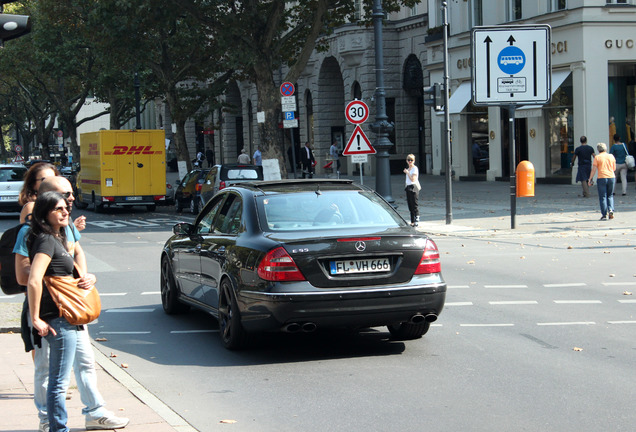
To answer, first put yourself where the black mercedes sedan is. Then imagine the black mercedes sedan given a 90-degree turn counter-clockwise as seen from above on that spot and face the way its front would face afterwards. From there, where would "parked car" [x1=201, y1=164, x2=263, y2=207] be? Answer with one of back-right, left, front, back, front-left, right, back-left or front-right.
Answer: back-right

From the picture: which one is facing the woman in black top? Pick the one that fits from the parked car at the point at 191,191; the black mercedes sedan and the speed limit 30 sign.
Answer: the speed limit 30 sign

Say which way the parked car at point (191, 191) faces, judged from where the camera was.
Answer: facing away from the viewer and to the left of the viewer

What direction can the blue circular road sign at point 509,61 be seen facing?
toward the camera

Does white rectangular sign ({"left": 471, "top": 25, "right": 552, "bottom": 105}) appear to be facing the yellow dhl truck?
no

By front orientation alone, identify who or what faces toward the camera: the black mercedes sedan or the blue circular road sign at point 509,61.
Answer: the blue circular road sign

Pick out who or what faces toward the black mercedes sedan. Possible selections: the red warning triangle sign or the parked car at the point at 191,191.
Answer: the red warning triangle sign

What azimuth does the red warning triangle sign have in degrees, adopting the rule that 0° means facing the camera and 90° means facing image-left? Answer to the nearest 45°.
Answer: approximately 0°

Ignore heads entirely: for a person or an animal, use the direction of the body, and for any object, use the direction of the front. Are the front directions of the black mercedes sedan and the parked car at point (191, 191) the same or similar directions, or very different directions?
same or similar directions

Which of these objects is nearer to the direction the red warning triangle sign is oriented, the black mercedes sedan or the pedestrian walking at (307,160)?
the black mercedes sedan

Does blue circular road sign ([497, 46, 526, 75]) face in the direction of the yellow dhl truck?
no

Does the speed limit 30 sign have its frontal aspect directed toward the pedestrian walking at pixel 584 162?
no

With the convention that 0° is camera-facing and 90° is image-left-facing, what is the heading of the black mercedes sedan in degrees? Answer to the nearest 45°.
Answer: approximately 135°
